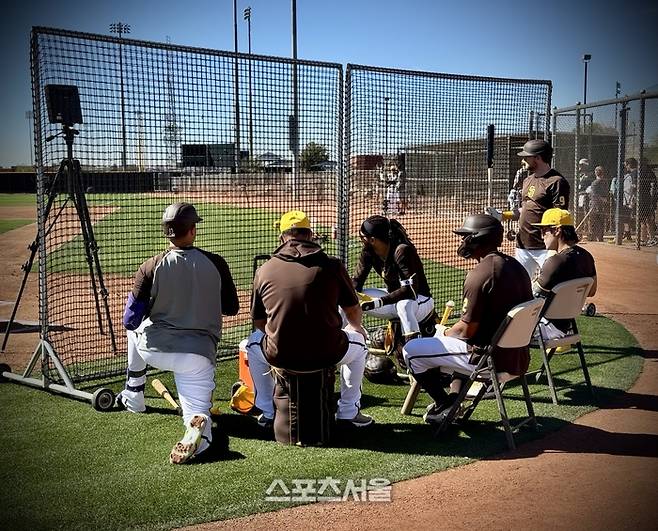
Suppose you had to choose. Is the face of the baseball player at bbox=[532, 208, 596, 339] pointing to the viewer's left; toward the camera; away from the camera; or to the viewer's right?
to the viewer's left

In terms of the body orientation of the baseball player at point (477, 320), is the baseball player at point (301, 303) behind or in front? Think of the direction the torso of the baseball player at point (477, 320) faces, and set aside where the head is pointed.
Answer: in front

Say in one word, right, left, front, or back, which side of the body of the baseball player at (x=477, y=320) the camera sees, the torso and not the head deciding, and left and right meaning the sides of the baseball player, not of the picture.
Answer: left

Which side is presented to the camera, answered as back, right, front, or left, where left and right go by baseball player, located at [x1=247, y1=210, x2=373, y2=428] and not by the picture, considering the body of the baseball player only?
back

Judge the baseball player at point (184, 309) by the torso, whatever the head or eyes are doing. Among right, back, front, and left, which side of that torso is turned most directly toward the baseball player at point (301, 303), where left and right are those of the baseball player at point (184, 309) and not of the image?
right

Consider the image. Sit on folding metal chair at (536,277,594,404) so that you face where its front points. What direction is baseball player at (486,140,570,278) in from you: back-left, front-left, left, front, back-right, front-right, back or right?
front-right

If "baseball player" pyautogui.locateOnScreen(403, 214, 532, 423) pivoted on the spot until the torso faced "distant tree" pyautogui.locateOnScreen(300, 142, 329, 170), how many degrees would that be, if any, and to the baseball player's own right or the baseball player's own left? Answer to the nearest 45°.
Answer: approximately 45° to the baseball player's own right

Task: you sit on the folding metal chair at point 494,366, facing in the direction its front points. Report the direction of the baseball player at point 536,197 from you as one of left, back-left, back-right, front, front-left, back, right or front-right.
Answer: front-right

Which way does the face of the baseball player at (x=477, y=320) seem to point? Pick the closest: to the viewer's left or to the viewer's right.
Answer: to the viewer's left

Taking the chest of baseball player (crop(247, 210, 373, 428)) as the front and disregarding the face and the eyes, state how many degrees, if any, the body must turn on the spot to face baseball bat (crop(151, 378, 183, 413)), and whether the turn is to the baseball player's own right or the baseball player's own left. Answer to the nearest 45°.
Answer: approximately 45° to the baseball player's own left

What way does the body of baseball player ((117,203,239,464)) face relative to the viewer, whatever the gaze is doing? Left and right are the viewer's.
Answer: facing away from the viewer

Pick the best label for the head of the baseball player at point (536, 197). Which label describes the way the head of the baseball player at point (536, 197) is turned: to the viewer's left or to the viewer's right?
to the viewer's left

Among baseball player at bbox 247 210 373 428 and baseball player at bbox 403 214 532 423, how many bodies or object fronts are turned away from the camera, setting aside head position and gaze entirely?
1

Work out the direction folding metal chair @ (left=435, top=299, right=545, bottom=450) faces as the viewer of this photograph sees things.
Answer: facing away from the viewer and to the left of the viewer

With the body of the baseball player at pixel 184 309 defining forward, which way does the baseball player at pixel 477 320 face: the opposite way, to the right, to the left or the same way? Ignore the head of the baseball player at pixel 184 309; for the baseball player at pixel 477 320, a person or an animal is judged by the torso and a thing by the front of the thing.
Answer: to the left

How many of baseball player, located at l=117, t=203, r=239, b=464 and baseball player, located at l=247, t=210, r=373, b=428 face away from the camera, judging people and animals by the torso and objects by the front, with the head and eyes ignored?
2
